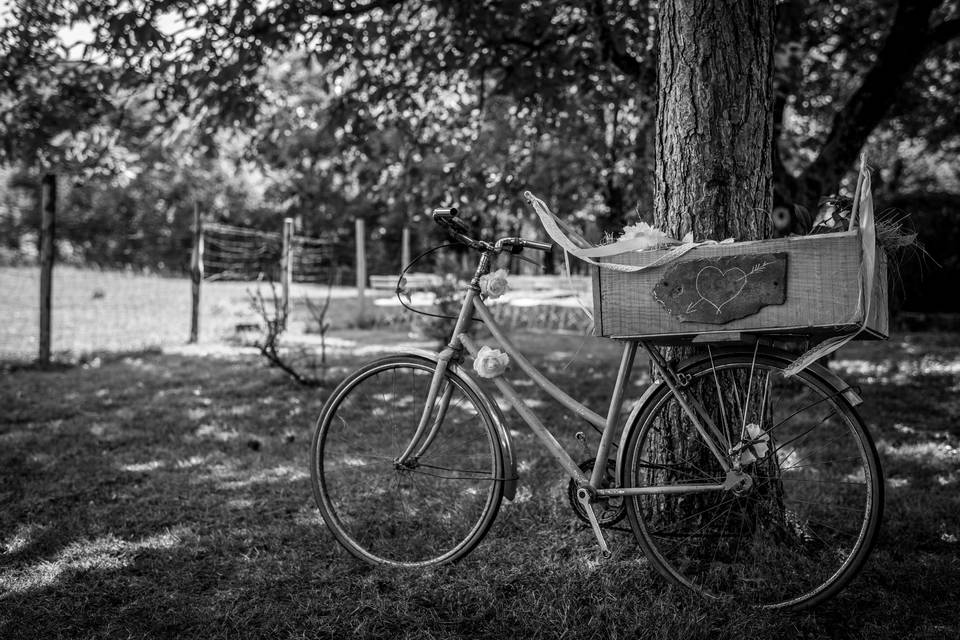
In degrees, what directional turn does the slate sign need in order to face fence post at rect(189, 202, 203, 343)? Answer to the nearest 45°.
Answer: approximately 135° to its right

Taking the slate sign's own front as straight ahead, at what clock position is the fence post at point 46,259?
The fence post is roughly at 4 o'clock from the slate sign.

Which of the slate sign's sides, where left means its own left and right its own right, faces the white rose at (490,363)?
right

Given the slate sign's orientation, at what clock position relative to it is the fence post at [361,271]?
The fence post is roughly at 5 o'clock from the slate sign.

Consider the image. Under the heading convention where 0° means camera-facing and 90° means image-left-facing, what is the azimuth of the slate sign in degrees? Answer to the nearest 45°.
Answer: approximately 0°

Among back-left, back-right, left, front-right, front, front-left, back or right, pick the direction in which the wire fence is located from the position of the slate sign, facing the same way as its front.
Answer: back-right
